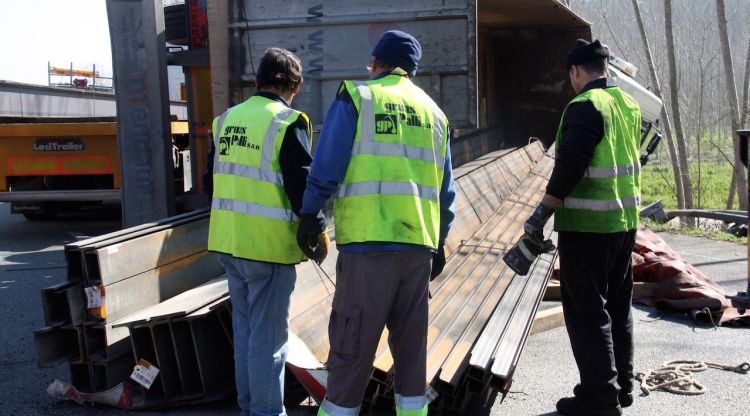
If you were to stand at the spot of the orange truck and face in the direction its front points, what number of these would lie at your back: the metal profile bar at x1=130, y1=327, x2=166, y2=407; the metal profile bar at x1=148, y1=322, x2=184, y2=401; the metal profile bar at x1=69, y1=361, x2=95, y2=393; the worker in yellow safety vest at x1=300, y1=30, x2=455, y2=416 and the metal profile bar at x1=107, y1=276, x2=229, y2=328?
5

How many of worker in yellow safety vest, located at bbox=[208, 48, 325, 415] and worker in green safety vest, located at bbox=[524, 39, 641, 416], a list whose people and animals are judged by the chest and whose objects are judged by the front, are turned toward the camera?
0

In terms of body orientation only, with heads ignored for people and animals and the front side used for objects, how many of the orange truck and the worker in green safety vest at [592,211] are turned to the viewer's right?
0

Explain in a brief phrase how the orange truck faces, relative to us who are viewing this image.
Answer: facing away from the viewer

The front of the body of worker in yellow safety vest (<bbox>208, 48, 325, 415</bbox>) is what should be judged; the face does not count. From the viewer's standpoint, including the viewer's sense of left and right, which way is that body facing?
facing away from the viewer and to the right of the viewer

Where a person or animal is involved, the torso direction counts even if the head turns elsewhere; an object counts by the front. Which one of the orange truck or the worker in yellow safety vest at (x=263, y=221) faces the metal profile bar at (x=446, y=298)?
the worker in yellow safety vest

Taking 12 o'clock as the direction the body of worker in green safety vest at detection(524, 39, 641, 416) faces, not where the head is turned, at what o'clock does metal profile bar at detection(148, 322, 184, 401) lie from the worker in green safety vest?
The metal profile bar is roughly at 10 o'clock from the worker in green safety vest.

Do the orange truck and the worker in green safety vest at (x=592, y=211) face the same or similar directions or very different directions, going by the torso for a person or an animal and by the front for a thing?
same or similar directions

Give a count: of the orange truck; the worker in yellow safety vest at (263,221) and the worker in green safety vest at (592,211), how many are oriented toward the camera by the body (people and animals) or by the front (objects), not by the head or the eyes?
0

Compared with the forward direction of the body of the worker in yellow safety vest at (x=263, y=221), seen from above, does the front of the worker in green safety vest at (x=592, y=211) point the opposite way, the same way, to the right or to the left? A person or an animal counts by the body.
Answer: to the left

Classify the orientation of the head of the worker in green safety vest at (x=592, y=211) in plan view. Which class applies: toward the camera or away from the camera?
away from the camera

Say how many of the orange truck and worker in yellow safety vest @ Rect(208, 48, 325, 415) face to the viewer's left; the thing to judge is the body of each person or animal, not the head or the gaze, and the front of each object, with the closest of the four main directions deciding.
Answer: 0

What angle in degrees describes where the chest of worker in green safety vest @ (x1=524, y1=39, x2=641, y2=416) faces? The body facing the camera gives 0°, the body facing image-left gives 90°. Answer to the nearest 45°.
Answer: approximately 135°

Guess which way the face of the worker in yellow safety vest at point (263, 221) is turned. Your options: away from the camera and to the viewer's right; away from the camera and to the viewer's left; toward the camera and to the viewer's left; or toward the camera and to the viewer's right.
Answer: away from the camera and to the viewer's right

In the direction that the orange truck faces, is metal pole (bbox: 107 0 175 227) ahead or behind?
behind

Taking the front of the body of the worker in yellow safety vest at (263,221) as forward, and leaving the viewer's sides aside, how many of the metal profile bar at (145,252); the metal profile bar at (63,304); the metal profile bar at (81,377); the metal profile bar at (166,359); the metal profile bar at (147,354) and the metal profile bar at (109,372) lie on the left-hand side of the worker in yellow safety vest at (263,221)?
6
